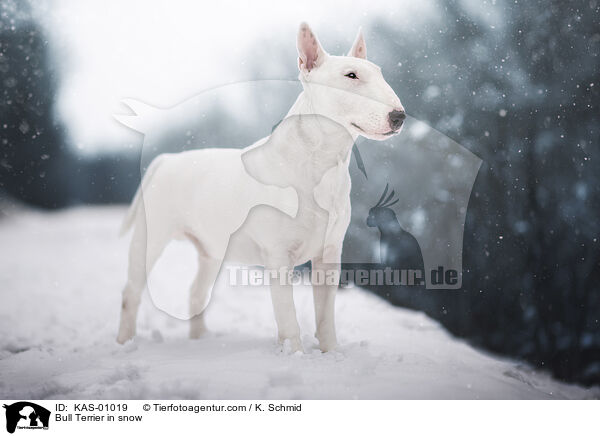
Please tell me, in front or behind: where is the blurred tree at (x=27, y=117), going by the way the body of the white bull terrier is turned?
behind

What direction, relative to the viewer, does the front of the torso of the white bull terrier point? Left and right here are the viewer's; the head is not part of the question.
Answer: facing the viewer and to the right of the viewer
